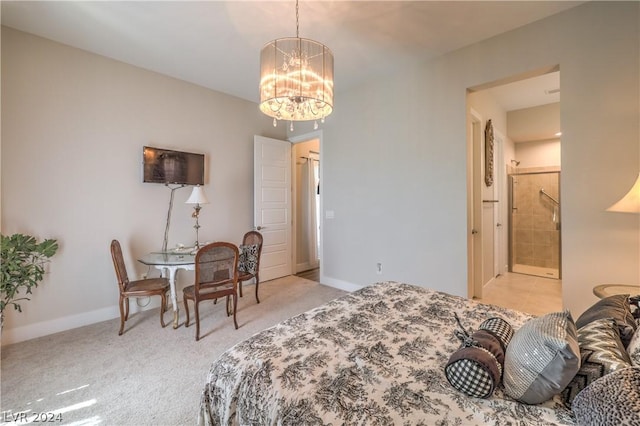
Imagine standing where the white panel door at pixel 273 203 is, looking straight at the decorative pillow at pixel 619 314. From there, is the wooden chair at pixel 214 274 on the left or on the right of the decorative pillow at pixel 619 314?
right

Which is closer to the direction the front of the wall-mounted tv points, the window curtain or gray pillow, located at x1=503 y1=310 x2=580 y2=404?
the gray pillow

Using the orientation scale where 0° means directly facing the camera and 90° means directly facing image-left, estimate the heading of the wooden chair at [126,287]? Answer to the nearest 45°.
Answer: approximately 270°

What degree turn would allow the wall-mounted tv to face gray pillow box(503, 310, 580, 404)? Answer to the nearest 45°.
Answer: approximately 45° to its right

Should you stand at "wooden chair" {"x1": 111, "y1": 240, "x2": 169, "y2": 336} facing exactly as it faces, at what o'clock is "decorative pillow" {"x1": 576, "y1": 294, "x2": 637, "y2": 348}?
The decorative pillow is roughly at 2 o'clock from the wooden chair.

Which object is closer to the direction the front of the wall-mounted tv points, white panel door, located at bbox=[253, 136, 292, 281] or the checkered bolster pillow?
the checkered bolster pillow

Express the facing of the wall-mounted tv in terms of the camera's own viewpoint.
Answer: facing the viewer and to the right of the viewer

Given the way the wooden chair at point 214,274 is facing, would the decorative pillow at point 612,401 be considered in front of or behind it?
behind

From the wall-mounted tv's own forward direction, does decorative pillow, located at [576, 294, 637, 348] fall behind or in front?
in front

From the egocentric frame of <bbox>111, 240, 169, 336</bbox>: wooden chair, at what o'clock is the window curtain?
The window curtain is roughly at 11 o'clock from the wooden chair.

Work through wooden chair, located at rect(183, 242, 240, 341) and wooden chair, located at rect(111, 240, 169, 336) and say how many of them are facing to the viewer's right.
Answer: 1
